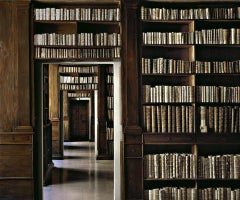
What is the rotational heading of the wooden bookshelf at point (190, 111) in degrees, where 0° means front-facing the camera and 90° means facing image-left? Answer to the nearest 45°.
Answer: approximately 0°

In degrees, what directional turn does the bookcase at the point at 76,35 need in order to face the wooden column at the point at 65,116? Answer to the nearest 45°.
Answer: approximately 180°

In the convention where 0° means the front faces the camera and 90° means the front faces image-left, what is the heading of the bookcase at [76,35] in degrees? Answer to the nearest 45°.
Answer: approximately 0°

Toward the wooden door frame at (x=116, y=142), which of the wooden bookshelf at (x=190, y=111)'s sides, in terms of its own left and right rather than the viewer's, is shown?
right

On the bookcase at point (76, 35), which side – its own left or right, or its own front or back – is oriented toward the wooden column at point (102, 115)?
back

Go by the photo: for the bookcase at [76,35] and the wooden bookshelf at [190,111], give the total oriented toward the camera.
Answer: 2
